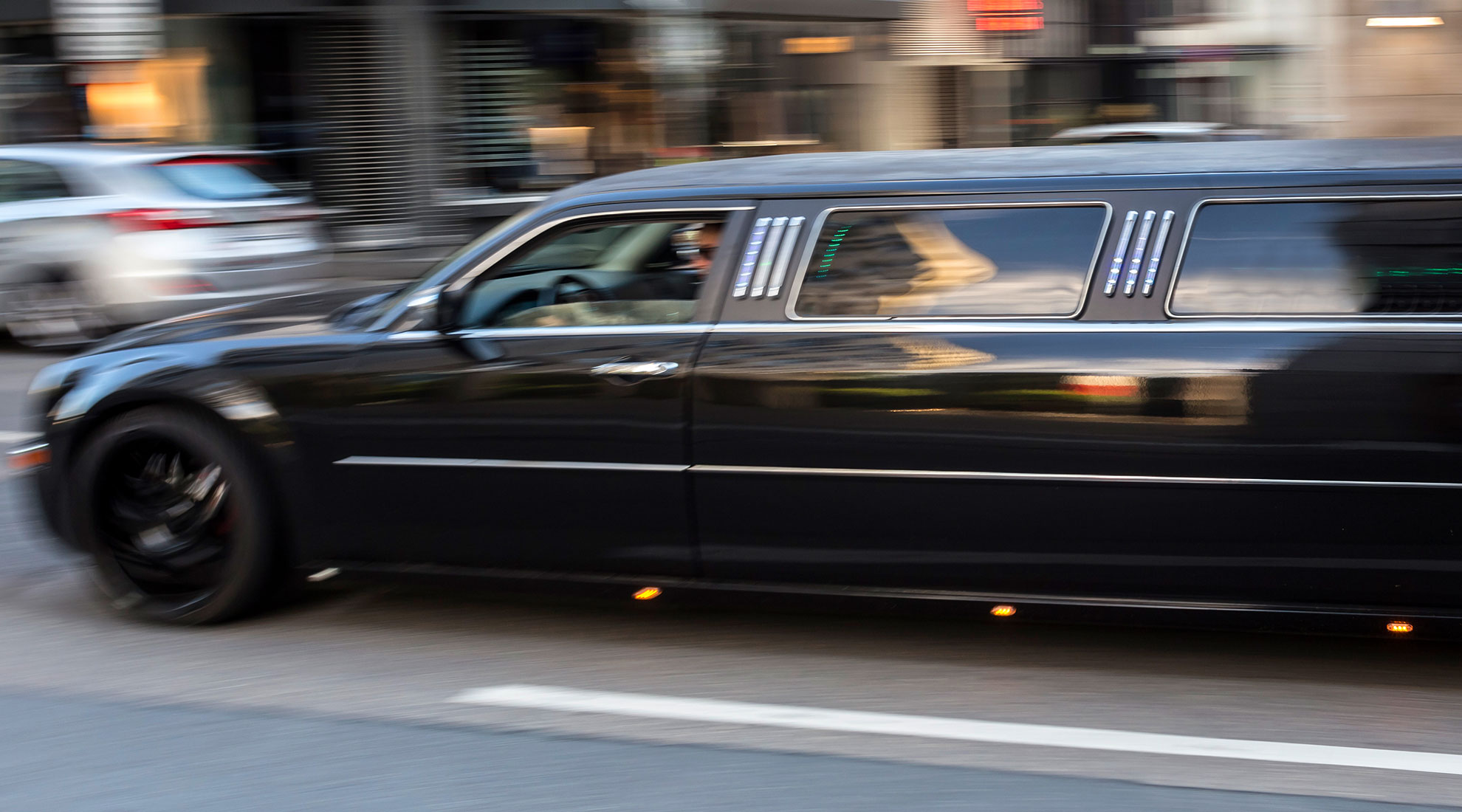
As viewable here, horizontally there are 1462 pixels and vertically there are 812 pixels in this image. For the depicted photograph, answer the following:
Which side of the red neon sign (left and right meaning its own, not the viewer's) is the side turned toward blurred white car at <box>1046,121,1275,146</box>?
front

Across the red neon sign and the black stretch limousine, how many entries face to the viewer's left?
1

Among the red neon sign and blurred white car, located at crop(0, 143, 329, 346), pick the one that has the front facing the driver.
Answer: the red neon sign

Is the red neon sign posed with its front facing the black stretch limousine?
yes

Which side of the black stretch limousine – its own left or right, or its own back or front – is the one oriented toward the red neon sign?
right

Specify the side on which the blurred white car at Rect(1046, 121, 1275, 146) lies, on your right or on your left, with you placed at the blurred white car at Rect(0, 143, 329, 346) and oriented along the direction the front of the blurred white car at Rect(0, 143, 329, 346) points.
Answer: on your right

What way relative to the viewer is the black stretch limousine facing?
to the viewer's left

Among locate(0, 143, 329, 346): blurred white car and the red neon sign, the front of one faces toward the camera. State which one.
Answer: the red neon sign

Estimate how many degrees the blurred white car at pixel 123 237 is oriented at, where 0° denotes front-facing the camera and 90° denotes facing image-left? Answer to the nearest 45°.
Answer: approximately 135°

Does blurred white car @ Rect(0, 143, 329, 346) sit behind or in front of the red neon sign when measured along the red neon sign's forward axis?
in front

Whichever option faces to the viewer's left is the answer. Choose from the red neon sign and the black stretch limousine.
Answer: the black stretch limousine

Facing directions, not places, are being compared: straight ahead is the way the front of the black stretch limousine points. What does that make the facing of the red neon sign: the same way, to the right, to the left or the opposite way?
to the left

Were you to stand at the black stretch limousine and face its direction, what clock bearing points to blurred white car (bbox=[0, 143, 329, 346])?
The blurred white car is roughly at 2 o'clock from the black stretch limousine.

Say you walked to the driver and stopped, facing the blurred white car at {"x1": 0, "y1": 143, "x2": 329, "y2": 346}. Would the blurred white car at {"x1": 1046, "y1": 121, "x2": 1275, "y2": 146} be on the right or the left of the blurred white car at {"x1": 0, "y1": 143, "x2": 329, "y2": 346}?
right

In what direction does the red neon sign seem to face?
toward the camera
